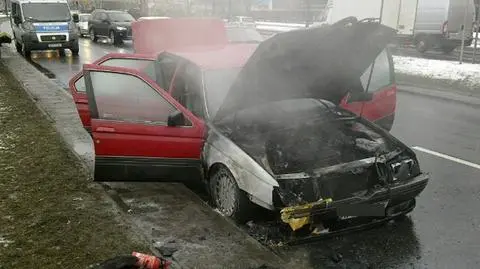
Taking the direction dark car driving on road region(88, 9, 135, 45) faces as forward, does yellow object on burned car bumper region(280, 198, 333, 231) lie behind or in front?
in front

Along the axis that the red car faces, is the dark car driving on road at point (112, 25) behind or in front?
behind

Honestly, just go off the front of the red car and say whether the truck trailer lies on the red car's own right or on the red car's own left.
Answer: on the red car's own left

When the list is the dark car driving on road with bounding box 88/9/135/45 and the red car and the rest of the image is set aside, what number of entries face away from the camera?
0

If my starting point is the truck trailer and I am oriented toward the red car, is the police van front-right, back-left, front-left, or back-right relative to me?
front-right

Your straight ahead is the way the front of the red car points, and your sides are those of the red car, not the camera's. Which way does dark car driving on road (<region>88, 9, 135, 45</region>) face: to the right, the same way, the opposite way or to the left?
the same way

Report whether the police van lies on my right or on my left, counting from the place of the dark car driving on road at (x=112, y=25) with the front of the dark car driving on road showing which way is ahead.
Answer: on my right

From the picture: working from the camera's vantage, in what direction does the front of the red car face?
facing the viewer and to the right of the viewer

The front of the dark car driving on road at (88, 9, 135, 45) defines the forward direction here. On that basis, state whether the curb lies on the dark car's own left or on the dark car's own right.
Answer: on the dark car's own right

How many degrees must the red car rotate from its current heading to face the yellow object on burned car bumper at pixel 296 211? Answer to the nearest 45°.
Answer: approximately 45° to its right
